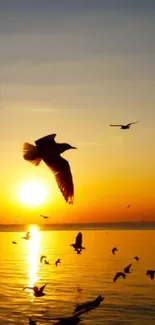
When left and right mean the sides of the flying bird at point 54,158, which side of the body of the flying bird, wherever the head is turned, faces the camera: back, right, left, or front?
right
